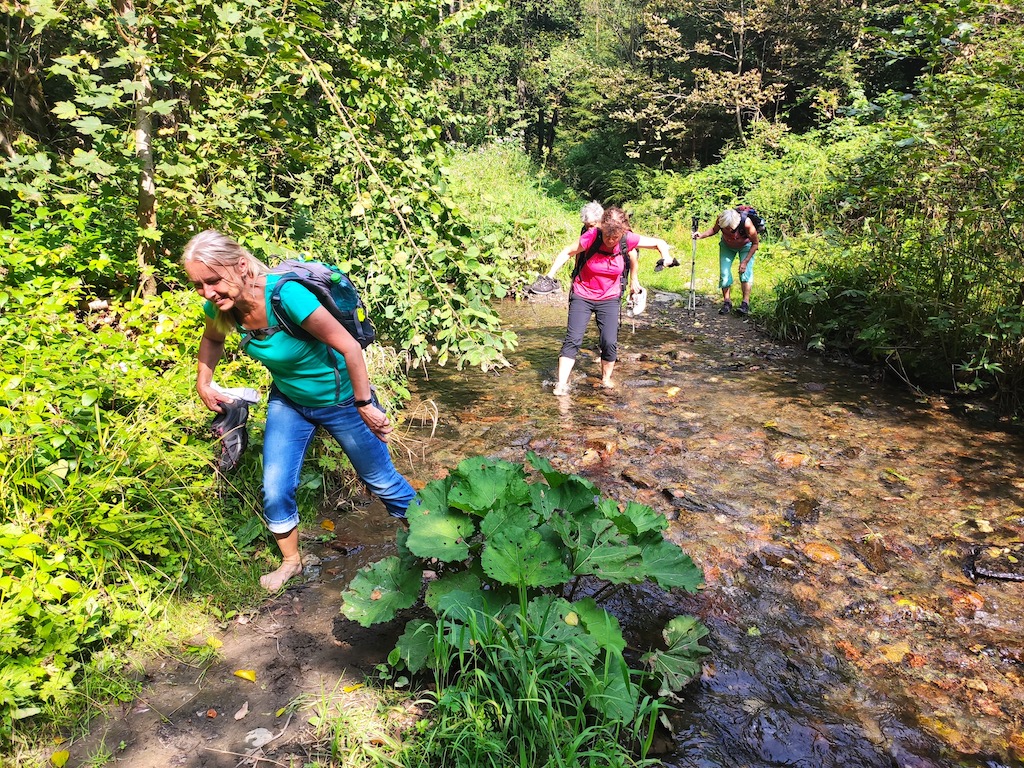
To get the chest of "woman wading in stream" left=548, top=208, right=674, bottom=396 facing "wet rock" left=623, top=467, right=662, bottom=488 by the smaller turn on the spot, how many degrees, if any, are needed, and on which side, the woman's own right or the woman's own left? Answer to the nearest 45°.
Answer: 0° — they already face it

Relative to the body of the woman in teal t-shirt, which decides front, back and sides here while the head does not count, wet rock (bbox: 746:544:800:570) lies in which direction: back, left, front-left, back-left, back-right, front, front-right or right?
back-left

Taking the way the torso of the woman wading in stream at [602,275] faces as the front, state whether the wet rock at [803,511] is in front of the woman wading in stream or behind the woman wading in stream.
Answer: in front

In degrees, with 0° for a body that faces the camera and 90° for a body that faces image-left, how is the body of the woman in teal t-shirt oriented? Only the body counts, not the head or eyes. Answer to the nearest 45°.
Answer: approximately 45°

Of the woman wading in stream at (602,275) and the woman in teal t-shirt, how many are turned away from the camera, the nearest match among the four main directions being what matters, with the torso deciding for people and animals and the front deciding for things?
0

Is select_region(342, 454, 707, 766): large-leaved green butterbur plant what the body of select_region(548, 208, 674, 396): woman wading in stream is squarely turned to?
yes
